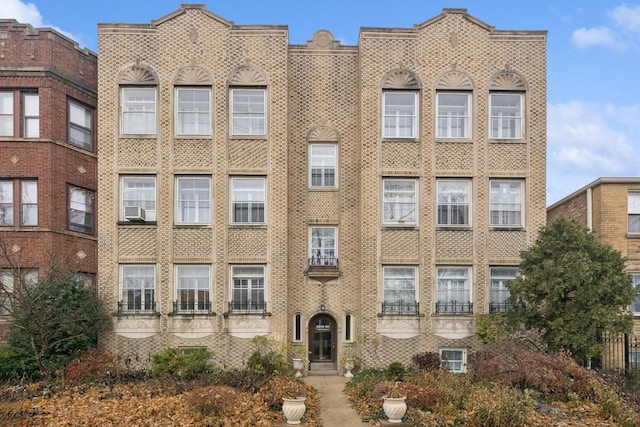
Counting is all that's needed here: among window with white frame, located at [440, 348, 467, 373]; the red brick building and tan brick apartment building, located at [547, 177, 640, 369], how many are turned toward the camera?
3

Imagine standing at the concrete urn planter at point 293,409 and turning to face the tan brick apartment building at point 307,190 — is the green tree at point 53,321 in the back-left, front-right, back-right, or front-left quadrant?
front-left

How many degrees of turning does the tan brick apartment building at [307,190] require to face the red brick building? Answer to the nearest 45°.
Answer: approximately 90° to its right

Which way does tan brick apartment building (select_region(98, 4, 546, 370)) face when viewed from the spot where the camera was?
facing the viewer

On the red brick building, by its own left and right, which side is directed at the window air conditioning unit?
left

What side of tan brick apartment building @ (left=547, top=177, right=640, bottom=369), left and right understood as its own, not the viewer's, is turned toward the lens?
front

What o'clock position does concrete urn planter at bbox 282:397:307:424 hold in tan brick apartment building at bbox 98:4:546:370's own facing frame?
The concrete urn planter is roughly at 12 o'clock from the tan brick apartment building.
